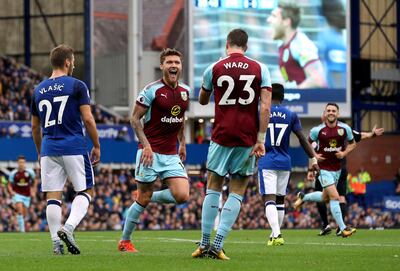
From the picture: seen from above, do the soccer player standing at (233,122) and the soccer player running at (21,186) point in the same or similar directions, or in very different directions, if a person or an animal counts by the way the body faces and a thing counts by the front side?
very different directions

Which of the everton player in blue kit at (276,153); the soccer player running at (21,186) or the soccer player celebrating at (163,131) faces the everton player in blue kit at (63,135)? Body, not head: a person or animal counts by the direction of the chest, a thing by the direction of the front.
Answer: the soccer player running at (21,186)

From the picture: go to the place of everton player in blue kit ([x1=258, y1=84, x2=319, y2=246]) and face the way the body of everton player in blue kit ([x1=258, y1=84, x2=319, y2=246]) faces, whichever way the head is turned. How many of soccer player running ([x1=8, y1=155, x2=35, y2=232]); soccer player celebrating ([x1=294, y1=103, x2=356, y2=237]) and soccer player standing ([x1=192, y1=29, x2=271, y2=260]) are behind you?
1

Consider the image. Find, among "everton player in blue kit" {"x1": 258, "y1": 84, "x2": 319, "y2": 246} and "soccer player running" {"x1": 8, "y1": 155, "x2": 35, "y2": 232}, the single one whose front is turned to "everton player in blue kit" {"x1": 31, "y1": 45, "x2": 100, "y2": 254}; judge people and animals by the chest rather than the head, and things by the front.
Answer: the soccer player running

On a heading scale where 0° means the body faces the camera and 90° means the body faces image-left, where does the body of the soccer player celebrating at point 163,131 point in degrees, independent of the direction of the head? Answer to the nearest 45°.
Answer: approximately 315°

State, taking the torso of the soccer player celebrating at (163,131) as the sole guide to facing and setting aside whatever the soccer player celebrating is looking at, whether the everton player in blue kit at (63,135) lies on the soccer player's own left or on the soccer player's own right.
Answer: on the soccer player's own right

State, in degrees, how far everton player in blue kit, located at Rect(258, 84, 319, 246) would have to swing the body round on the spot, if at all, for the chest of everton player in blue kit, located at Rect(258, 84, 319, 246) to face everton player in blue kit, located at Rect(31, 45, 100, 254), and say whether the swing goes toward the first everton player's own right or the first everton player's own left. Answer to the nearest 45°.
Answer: approximately 135° to the first everton player's own left

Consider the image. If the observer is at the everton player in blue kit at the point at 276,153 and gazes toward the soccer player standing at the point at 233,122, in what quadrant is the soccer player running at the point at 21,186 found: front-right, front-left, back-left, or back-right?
back-right

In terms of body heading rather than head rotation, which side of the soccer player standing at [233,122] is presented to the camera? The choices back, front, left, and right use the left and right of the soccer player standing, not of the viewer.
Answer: back

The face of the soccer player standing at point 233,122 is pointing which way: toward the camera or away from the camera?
away from the camera

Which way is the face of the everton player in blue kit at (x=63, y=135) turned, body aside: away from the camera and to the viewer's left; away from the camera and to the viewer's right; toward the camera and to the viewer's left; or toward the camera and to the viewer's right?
away from the camera and to the viewer's right

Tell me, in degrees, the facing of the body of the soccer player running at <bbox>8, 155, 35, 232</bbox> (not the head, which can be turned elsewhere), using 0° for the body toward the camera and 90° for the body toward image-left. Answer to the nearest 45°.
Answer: approximately 0°

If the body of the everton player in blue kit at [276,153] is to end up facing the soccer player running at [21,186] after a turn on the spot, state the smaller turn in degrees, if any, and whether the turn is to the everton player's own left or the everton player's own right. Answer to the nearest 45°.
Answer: approximately 45° to the everton player's own left
